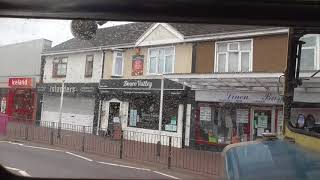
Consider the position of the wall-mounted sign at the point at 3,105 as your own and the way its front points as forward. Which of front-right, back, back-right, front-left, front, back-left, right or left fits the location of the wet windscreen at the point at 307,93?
left

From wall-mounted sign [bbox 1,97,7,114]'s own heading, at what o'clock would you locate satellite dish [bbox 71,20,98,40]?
The satellite dish is roughly at 10 o'clock from the wall-mounted sign.

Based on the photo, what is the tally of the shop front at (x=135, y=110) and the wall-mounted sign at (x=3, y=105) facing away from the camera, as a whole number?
0

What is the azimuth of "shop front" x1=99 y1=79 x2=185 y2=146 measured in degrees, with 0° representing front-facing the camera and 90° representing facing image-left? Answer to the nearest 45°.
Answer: approximately 45°
